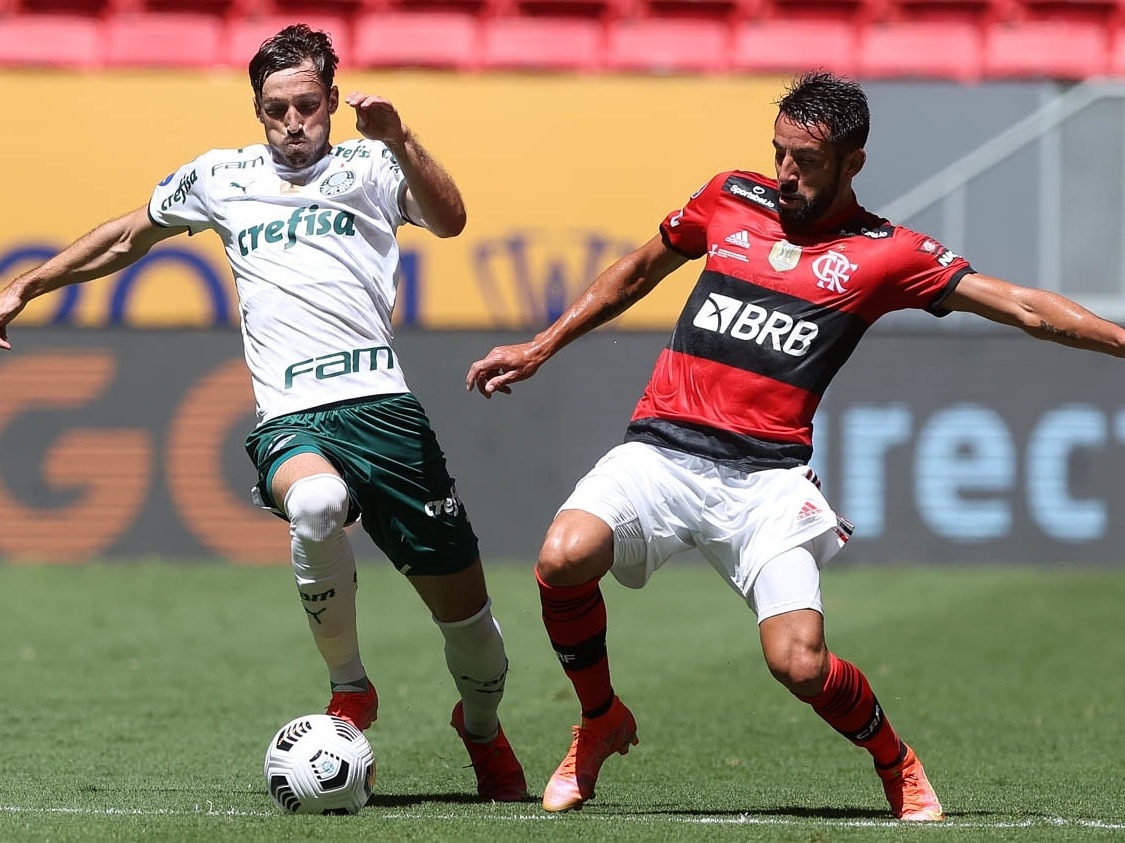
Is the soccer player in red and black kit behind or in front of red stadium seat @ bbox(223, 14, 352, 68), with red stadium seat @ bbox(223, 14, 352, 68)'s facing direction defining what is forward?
in front

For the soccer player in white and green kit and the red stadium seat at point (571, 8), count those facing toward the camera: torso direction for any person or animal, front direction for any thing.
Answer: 2

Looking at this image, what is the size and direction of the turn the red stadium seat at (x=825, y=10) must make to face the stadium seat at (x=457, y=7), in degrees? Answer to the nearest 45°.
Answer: approximately 90° to its right

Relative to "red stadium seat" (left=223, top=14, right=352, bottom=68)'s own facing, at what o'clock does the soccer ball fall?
The soccer ball is roughly at 12 o'clock from the red stadium seat.

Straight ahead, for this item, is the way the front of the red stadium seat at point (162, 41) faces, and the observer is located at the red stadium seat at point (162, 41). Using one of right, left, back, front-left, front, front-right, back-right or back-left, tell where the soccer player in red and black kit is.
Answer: front

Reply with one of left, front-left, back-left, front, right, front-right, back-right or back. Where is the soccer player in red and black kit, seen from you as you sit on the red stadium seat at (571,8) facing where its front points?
front

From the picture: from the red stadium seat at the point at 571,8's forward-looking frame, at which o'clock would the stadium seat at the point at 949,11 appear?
The stadium seat is roughly at 9 o'clock from the red stadium seat.

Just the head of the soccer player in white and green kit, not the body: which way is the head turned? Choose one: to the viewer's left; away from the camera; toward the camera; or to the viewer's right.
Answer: toward the camera

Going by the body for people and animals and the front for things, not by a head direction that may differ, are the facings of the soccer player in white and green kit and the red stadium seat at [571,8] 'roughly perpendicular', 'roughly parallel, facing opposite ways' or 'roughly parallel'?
roughly parallel

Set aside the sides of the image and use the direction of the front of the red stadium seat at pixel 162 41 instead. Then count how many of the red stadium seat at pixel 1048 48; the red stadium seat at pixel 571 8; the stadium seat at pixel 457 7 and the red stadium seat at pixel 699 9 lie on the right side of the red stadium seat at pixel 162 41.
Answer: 0

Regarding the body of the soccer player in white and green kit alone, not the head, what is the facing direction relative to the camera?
toward the camera

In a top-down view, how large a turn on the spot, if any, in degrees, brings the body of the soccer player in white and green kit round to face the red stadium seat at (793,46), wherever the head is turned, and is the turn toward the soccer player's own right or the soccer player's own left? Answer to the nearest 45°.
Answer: approximately 135° to the soccer player's own left

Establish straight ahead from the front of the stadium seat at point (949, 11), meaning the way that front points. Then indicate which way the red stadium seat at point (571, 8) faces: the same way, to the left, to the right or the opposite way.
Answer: the same way

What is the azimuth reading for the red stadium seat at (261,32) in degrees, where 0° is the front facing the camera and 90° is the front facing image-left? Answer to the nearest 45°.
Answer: approximately 0°

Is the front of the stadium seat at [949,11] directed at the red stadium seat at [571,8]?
no

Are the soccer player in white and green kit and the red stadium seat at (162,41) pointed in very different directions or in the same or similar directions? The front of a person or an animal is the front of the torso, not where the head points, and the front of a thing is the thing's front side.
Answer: same or similar directions

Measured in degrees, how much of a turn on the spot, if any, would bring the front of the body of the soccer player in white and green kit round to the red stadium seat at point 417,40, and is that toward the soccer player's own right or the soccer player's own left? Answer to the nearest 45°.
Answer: approximately 180°

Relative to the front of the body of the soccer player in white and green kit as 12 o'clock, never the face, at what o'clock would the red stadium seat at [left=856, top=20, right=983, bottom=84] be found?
The red stadium seat is roughly at 7 o'clock from the soccer player in white and green kit.

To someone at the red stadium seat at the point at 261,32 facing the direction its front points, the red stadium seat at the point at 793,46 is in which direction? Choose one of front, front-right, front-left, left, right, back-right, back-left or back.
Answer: left

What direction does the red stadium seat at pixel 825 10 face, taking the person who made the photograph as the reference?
facing the viewer

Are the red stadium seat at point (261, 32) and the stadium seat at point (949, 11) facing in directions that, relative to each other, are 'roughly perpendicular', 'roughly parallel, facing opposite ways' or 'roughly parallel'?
roughly parallel
